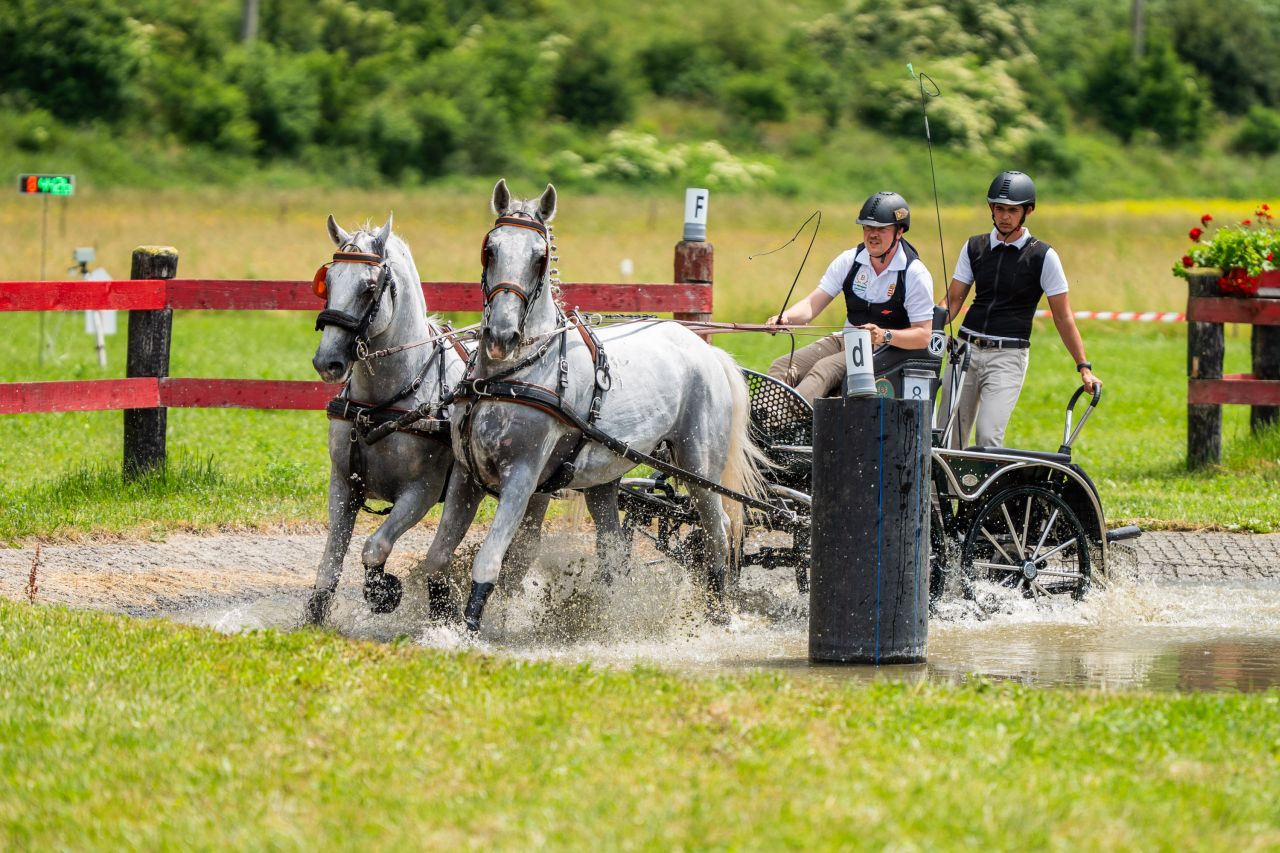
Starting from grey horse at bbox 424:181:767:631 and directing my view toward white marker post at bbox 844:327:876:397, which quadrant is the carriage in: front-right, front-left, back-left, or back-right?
front-left

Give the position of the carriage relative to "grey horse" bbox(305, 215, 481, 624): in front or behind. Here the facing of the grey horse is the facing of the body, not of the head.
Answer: behind

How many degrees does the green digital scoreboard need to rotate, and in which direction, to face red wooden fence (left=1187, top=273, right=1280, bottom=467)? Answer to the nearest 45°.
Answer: approximately 45° to its left

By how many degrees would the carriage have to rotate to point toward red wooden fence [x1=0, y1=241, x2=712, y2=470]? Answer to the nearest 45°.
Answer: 0° — it already faces it

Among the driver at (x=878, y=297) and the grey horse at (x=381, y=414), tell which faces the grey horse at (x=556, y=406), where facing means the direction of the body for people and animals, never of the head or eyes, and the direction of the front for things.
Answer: the driver

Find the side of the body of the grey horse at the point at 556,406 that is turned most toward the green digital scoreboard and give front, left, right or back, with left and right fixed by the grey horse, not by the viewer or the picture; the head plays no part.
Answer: right

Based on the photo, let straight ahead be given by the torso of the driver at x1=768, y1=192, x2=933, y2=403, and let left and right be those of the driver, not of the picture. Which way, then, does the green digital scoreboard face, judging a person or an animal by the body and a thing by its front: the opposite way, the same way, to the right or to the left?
to the left

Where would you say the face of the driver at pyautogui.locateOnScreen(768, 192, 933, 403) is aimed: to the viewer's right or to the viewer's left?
to the viewer's left

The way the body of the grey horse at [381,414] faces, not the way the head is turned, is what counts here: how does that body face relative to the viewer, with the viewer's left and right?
facing the viewer and to the left of the viewer

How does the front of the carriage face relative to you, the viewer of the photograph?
facing to the left of the viewer

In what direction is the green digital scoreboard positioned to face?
toward the camera

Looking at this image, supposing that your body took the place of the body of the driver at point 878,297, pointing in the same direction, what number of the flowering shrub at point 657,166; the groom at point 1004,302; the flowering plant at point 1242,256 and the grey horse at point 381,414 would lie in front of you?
1

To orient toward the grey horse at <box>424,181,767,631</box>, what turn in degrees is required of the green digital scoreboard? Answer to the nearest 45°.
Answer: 0° — it already faces it

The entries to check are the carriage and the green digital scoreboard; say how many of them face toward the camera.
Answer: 1
